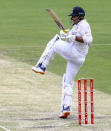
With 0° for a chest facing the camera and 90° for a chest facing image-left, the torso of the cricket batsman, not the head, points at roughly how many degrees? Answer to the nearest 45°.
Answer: approximately 90°
